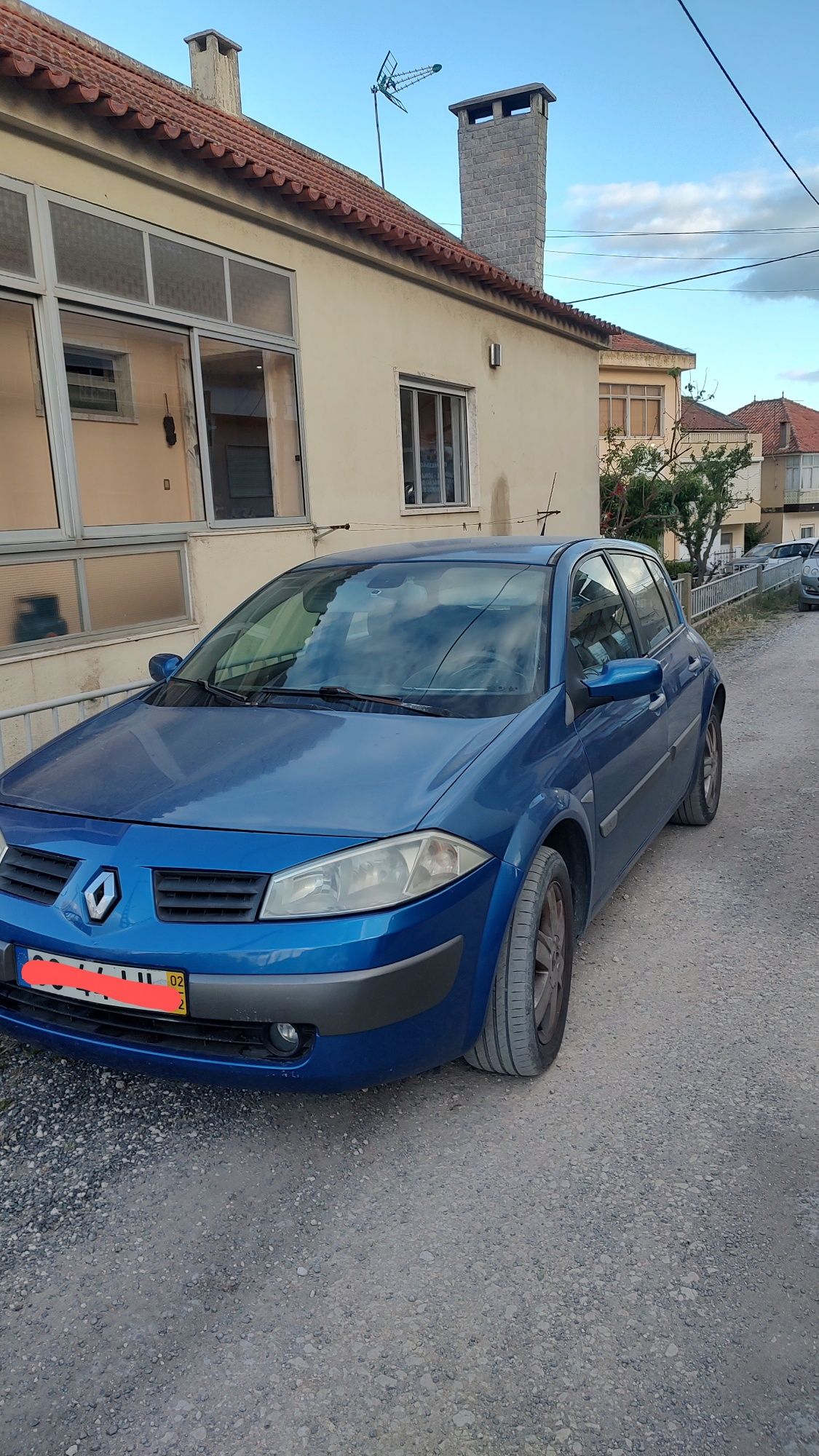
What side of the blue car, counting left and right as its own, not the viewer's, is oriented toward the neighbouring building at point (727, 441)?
back

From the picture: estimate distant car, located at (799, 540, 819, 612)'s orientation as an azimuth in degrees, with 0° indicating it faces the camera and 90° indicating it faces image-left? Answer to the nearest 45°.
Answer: approximately 0°

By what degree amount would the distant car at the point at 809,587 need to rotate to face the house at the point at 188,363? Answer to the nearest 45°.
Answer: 0° — it already faces it

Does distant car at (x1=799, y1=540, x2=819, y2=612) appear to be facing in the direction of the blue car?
yes

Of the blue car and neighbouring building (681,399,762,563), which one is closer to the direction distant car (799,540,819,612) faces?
the blue car

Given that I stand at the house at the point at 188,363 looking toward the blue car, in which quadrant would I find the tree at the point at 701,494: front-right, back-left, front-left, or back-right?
back-left

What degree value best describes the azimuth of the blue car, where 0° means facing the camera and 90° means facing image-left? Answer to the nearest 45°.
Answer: approximately 45°

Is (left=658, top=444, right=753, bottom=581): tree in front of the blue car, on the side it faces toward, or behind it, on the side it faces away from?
behind
